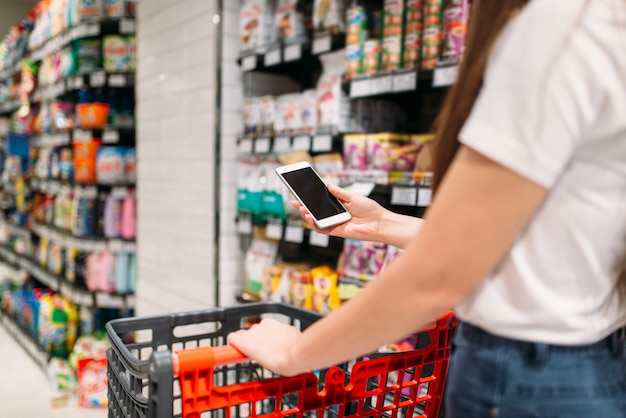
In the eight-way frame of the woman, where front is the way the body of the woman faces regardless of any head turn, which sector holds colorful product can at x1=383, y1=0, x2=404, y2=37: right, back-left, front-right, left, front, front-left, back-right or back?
front-right

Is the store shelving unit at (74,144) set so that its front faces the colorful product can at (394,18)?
no

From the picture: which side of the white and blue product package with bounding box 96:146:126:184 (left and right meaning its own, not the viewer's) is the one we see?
front

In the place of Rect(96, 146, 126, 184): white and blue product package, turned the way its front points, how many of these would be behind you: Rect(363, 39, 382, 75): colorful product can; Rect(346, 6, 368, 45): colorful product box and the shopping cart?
0

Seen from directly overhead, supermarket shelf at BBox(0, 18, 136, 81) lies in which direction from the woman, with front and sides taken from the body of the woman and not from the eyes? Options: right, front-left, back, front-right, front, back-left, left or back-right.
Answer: front

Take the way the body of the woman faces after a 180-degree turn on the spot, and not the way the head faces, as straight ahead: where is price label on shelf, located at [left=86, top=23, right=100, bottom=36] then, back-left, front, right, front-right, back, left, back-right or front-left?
back

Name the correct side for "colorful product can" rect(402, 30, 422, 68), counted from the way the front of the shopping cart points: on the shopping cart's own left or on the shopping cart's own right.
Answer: on the shopping cart's own right

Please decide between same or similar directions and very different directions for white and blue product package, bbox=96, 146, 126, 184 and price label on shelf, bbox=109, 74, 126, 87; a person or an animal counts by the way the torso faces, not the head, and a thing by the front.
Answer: same or similar directions

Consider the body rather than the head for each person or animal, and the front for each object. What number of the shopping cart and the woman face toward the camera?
0
